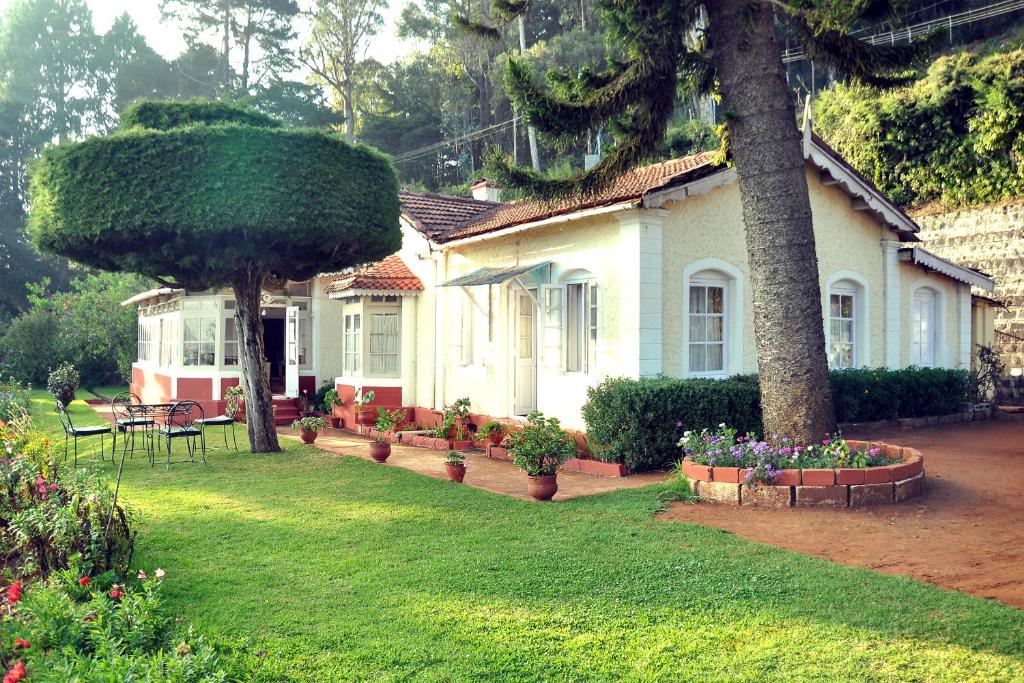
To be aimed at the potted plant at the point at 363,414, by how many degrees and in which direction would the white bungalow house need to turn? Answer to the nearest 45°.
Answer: approximately 90° to its right

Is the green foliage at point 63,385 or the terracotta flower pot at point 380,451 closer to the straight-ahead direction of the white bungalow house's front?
the terracotta flower pot

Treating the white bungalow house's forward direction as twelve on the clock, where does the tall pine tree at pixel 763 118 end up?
The tall pine tree is roughly at 10 o'clock from the white bungalow house.

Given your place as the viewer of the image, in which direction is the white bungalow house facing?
facing the viewer and to the left of the viewer

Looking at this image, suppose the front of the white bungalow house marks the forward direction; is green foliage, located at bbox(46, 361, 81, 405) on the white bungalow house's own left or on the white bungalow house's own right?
on the white bungalow house's own right

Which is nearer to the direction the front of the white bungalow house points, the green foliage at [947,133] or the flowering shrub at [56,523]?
the flowering shrub

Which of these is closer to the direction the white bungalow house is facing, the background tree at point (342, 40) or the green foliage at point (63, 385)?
the green foliage

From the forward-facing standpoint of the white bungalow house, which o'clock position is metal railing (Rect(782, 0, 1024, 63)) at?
The metal railing is roughly at 6 o'clock from the white bungalow house.

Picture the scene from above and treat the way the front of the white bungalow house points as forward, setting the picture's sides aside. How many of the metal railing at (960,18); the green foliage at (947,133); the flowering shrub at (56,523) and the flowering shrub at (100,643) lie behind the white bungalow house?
2

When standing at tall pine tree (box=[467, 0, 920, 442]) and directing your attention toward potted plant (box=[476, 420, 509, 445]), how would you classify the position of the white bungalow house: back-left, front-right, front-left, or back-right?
front-right

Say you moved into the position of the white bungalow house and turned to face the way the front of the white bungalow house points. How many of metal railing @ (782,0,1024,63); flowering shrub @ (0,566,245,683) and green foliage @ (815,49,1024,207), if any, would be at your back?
2

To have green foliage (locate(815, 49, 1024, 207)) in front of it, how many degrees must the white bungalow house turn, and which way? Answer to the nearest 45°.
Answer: approximately 180°

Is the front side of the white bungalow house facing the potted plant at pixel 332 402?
no

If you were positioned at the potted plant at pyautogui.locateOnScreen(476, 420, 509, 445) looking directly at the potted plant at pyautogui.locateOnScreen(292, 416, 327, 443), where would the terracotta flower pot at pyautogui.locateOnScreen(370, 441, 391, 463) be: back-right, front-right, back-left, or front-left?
front-left

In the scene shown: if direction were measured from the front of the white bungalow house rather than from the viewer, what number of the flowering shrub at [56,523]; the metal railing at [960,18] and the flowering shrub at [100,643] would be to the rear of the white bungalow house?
1

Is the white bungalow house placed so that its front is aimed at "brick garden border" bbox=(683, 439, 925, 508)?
no
